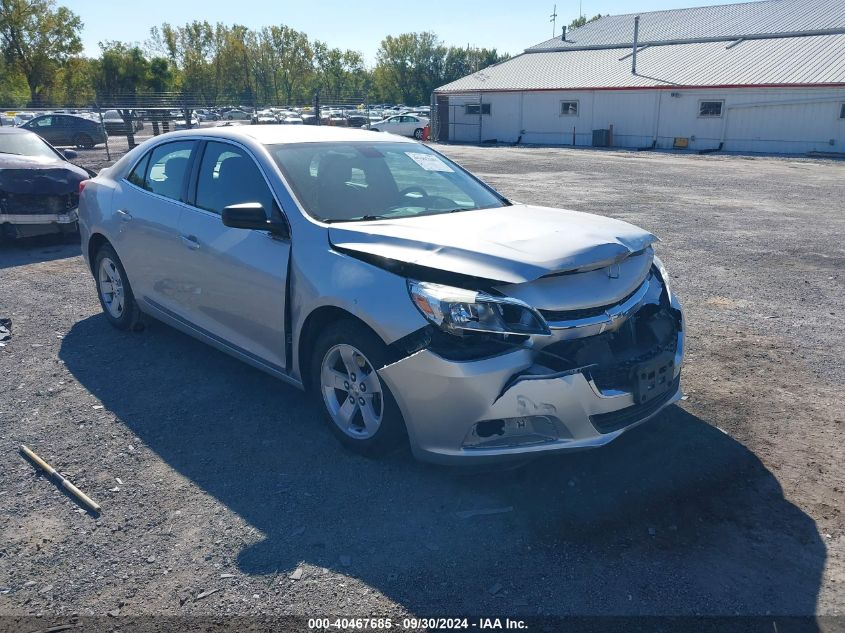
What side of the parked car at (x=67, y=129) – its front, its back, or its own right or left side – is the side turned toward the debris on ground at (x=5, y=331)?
left

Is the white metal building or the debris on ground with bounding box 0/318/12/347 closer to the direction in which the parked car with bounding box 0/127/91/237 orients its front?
the debris on ground

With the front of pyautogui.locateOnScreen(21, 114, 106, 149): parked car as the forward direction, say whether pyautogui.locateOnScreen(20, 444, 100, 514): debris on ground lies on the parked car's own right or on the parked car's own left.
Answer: on the parked car's own left

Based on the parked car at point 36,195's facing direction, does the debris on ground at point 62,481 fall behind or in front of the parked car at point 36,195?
in front

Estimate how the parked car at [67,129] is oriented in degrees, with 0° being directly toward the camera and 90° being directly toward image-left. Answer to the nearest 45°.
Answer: approximately 90°

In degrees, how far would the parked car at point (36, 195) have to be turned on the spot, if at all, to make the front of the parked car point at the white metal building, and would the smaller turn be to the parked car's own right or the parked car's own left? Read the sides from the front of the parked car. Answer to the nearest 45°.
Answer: approximately 135° to the parked car's own left

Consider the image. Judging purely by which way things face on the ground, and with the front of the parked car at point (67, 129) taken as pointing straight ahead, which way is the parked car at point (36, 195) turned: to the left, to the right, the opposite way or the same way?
to the left

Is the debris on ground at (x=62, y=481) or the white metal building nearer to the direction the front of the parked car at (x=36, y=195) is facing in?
the debris on ground

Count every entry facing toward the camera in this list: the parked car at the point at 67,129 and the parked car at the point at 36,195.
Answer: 1

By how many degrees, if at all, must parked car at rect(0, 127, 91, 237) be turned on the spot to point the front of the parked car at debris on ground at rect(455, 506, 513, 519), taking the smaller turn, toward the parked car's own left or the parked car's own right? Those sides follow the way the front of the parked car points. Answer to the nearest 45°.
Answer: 0° — it already faces it

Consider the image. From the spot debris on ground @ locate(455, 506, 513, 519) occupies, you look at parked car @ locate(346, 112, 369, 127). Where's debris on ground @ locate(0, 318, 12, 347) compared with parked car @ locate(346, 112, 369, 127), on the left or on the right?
left

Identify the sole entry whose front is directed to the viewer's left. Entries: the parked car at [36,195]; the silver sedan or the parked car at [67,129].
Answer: the parked car at [67,129]

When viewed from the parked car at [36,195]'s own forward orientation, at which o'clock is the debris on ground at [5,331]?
The debris on ground is roughly at 12 o'clock from the parked car.
